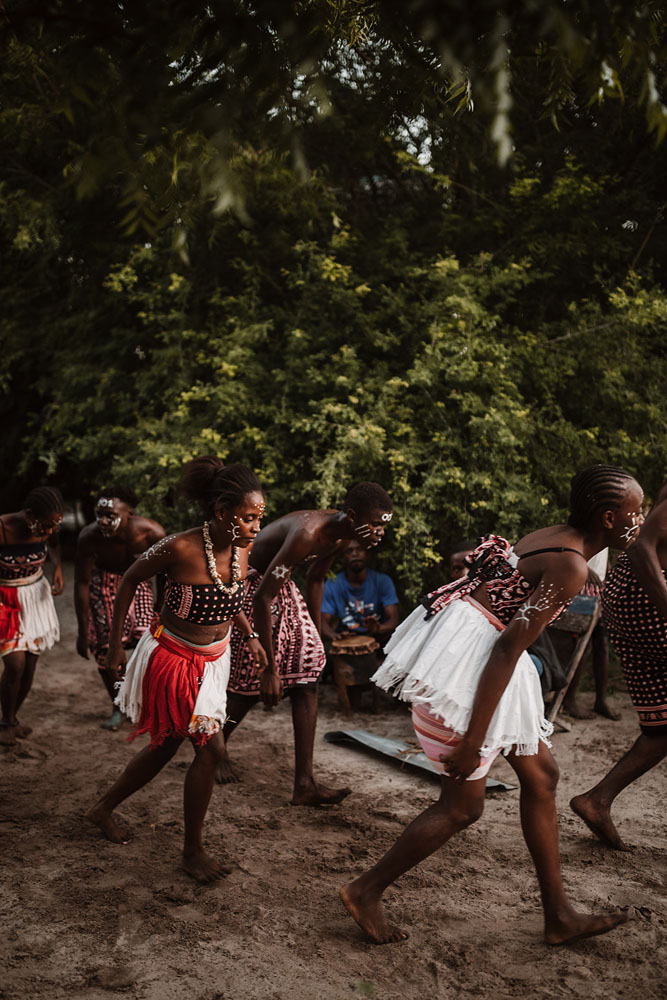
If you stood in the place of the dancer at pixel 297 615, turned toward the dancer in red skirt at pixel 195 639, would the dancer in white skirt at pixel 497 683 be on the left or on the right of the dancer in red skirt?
left

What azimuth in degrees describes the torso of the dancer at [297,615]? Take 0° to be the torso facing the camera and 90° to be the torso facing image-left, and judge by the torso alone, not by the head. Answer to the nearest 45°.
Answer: approximately 270°

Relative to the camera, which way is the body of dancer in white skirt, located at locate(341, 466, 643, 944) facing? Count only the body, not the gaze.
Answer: to the viewer's right

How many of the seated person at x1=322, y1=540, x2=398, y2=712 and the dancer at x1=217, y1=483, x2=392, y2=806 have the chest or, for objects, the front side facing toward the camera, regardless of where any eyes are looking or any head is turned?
1

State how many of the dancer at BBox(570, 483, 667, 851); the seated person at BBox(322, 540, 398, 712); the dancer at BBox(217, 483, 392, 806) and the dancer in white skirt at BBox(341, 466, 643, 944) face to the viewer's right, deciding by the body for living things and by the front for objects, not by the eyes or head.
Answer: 3

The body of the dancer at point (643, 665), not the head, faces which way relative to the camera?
to the viewer's right

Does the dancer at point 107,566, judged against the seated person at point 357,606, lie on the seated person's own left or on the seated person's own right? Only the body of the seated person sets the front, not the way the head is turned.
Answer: on the seated person's own right

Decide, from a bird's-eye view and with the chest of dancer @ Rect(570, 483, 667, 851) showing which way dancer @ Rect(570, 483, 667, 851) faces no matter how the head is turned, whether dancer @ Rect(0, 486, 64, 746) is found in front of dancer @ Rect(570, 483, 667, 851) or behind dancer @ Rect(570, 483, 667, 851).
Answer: behind

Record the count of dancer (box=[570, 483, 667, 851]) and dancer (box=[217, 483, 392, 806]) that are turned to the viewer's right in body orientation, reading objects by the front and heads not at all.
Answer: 2

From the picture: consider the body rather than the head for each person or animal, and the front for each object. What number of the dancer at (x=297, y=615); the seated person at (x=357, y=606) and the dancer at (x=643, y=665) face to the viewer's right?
2
